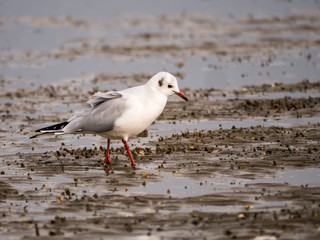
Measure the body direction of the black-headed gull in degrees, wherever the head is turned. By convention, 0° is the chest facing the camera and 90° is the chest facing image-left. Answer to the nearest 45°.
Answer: approximately 270°
